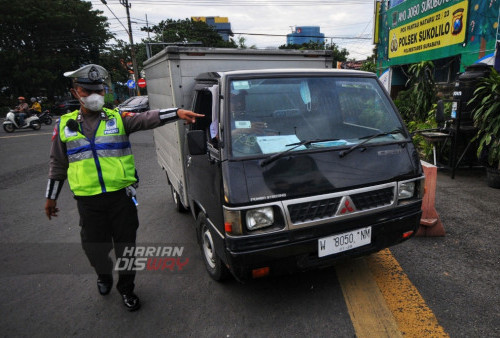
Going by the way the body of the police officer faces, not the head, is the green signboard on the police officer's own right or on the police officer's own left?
on the police officer's own left

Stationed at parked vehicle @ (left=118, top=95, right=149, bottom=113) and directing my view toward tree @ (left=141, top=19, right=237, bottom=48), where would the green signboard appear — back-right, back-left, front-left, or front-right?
back-right

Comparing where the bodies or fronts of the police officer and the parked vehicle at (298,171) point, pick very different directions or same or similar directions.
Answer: same or similar directions

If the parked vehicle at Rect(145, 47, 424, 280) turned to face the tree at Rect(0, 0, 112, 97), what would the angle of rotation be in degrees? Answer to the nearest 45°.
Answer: approximately 180°

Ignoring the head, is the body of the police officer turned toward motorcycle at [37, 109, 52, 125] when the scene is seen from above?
no

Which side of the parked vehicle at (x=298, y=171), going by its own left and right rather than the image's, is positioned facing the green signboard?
left

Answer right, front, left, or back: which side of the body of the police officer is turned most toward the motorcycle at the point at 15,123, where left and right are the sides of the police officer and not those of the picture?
back

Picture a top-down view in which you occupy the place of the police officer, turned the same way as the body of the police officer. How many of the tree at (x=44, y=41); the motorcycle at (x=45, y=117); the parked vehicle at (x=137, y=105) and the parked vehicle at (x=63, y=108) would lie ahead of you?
0

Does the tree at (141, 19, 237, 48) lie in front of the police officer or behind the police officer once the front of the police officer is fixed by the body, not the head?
behind

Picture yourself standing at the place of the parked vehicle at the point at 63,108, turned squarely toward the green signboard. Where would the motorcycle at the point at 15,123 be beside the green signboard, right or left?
right

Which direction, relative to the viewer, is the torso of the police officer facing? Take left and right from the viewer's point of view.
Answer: facing the viewer

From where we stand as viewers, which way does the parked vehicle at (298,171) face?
facing the viewer and to the right of the viewer

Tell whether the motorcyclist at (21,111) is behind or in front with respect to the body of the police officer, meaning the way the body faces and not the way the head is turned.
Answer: behind

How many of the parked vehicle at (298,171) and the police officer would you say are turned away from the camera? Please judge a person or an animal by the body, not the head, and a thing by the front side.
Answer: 0

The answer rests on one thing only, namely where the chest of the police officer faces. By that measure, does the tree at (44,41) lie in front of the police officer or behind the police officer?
behind

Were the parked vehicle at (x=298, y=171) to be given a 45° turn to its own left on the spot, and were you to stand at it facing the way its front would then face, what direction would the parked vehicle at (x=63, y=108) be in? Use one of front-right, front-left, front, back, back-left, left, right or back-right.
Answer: back-left

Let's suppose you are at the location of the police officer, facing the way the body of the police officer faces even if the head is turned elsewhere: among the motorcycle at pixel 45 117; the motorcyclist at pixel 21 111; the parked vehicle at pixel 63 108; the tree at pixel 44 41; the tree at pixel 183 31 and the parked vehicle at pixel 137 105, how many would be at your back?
6
